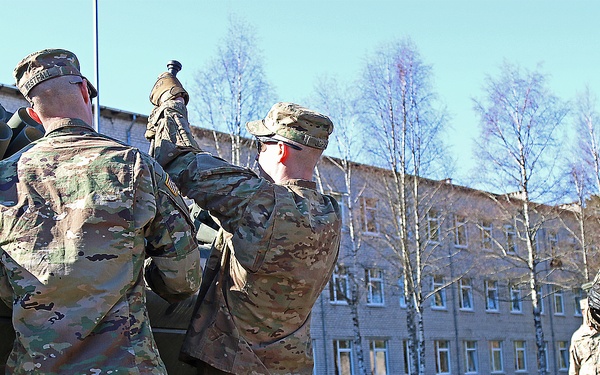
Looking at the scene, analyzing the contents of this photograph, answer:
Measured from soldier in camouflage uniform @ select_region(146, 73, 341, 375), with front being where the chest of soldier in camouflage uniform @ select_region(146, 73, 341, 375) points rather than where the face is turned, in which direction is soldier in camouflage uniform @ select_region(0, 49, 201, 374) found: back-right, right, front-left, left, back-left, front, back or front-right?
left

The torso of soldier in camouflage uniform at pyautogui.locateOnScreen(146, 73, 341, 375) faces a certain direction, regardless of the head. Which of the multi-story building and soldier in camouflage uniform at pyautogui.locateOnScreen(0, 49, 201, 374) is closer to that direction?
the multi-story building

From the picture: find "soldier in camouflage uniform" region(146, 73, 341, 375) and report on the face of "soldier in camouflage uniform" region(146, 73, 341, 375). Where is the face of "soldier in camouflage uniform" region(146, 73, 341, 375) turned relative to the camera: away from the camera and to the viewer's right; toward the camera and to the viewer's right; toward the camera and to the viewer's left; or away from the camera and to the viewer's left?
away from the camera and to the viewer's left

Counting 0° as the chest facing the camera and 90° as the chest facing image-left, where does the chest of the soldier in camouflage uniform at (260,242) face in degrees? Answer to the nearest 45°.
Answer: approximately 135°

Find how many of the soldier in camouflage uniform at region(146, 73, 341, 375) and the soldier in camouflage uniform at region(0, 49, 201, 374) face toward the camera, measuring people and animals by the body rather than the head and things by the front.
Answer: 0

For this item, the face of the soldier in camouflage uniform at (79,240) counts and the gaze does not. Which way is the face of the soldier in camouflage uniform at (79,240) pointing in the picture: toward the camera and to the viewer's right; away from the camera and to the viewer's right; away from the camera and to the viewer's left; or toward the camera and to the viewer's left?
away from the camera and to the viewer's right

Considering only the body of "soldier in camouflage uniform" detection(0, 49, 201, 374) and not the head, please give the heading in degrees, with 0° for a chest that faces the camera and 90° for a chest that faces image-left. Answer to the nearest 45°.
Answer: approximately 180°

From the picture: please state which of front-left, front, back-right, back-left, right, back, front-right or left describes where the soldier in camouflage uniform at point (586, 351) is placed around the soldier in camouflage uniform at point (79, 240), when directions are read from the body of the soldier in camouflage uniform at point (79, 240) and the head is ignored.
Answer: front-right
